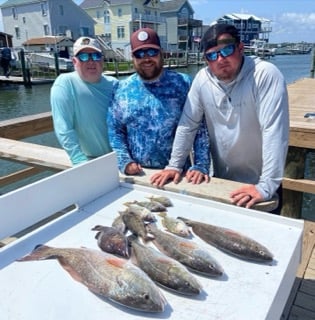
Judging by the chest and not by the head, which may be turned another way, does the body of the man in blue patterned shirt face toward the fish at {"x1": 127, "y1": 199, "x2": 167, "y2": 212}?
yes

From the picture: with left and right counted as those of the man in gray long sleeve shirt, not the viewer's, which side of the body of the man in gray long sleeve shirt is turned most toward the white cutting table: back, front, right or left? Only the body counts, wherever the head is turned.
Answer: front

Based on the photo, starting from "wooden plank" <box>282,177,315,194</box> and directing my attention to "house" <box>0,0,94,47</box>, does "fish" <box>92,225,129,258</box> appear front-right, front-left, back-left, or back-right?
back-left

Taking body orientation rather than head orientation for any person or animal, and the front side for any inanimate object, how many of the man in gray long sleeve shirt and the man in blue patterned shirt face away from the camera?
0

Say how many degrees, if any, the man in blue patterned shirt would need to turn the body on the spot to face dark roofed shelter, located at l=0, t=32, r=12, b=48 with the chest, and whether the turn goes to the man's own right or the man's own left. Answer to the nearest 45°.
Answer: approximately 135° to the man's own right

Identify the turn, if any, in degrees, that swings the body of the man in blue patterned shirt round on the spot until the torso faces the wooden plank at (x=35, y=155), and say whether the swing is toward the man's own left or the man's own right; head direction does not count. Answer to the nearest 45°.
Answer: approximately 90° to the man's own right

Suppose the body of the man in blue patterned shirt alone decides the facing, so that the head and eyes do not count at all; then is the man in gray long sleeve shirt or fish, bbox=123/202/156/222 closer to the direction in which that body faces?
the fish

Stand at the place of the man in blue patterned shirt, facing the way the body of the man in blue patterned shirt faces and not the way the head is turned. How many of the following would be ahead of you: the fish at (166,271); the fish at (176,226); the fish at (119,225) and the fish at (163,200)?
4

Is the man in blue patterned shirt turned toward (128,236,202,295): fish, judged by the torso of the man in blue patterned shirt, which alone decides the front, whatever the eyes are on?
yes

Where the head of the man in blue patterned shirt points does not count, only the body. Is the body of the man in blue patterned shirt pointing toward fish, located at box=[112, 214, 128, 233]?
yes

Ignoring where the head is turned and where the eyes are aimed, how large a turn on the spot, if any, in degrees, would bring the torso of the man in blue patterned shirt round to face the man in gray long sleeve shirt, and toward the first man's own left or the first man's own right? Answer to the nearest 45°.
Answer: approximately 45° to the first man's own left

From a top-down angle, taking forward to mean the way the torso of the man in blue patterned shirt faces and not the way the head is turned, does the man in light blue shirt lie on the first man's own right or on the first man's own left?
on the first man's own right

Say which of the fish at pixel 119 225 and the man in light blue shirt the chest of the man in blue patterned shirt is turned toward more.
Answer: the fish

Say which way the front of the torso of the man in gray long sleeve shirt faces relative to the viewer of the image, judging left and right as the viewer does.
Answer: facing the viewer and to the left of the viewer

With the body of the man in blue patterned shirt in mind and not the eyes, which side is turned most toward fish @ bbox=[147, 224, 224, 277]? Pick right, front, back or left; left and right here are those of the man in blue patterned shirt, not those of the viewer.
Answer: front

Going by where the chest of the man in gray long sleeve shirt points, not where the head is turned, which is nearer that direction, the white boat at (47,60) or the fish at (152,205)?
the fish
